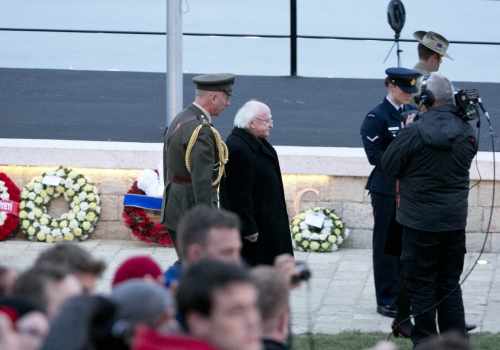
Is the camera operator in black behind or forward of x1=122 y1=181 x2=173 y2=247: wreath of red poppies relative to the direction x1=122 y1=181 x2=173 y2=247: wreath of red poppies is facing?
forward

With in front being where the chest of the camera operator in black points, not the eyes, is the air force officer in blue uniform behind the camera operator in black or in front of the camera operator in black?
in front

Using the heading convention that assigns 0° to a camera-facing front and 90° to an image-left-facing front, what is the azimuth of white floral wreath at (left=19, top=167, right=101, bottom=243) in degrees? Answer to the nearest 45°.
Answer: approximately 0°

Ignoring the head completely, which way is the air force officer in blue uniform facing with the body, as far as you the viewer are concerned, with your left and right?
facing the viewer and to the right of the viewer

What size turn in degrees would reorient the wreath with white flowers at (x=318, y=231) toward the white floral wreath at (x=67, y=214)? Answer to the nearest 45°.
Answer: approximately 90° to its right

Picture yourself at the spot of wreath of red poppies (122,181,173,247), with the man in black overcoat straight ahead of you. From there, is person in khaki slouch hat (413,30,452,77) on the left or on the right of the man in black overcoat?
left

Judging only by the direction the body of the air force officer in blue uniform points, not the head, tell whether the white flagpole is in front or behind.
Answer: behind

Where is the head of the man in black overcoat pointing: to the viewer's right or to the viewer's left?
to the viewer's right

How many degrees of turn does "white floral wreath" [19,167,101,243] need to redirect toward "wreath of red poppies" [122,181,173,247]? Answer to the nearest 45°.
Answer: approximately 45° to its left

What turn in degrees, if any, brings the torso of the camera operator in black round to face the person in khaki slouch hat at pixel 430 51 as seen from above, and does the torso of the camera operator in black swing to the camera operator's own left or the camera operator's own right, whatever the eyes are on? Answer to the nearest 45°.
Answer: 0° — they already face them

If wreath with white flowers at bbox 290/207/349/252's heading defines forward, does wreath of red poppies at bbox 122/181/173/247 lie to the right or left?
on its right

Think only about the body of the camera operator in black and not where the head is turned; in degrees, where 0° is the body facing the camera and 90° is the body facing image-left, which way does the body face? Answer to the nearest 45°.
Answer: approximately 180°
